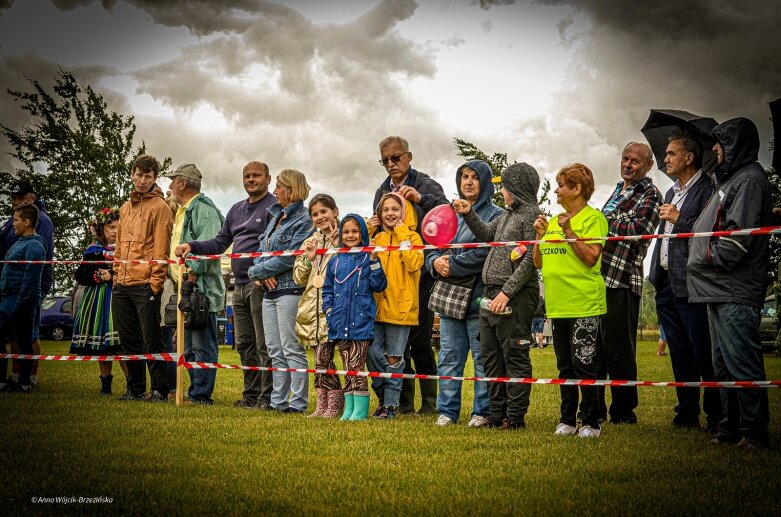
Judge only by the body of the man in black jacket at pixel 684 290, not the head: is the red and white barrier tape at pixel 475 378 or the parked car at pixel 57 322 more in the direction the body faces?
the red and white barrier tape

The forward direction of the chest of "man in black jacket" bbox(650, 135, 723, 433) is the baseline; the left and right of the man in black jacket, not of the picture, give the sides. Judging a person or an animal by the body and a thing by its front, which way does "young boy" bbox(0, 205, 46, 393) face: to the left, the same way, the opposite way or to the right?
the same way

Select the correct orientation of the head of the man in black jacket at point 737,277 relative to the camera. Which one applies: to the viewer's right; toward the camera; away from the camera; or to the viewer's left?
to the viewer's left

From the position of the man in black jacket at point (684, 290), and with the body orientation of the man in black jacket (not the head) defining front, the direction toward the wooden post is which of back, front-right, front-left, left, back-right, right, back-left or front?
front-right

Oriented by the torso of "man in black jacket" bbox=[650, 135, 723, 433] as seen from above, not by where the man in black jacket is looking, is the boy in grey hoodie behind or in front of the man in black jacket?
in front

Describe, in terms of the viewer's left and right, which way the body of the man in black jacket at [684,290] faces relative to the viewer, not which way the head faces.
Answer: facing the viewer and to the left of the viewer

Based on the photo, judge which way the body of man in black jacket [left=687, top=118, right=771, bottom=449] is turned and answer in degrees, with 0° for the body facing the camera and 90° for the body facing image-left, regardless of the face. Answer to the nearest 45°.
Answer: approximately 90°

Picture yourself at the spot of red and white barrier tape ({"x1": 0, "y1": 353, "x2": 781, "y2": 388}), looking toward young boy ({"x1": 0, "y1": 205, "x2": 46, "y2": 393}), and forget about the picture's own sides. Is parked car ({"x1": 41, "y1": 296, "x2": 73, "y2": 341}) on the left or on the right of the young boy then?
right

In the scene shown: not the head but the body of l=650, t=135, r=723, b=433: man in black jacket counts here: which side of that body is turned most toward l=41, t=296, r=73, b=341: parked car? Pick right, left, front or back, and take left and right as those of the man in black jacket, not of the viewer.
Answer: right
